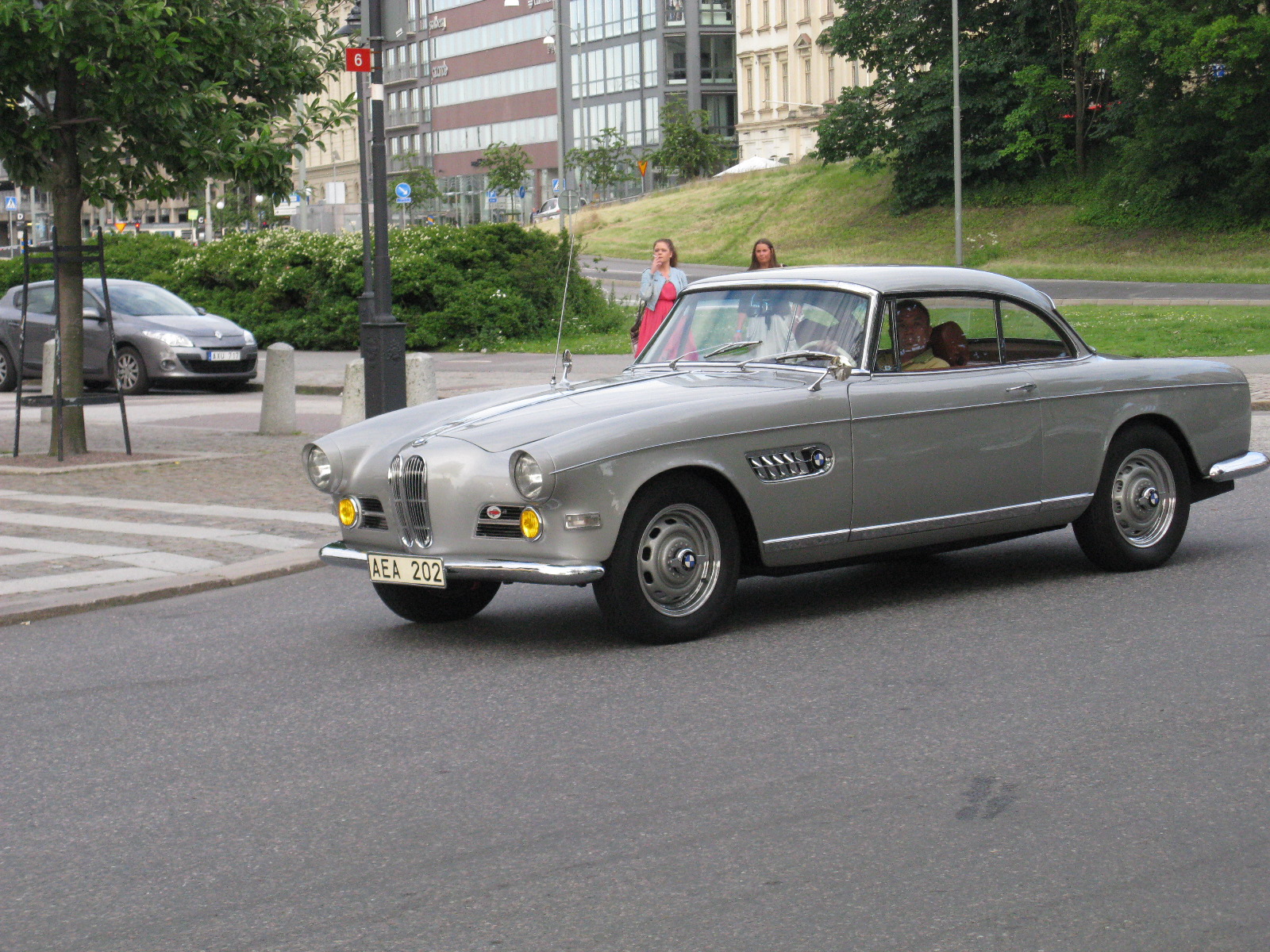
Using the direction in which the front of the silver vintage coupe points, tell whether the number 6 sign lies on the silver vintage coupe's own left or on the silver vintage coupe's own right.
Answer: on the silver vintage coupe's own right

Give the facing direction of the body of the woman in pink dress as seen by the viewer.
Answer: toward the camera

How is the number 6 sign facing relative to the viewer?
toward the camera

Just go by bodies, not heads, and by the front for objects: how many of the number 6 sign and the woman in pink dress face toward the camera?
2

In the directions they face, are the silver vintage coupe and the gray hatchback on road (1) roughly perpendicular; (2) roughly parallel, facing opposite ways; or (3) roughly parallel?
roughly perpendicular

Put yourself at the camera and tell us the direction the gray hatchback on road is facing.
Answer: facing the viewer and to the right of the viewer

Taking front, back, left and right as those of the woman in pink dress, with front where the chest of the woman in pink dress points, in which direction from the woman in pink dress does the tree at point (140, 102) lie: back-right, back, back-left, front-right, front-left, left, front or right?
right

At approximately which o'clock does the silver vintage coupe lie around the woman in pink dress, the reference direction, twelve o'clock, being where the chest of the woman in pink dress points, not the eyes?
The silver vintage coupe is roughly at 12 o'clock from the woman in pink dress.
